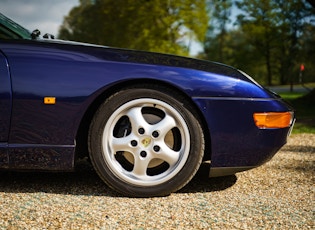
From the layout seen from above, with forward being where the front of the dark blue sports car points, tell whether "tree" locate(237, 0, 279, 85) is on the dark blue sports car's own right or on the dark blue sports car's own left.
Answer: on the dark blue sports car's own left

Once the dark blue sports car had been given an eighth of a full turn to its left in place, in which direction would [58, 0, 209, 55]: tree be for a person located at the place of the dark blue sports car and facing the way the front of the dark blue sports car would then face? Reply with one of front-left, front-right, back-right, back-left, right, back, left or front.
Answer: front-left

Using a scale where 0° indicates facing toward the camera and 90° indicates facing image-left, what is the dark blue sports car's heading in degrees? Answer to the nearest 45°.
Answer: approximately 270°
